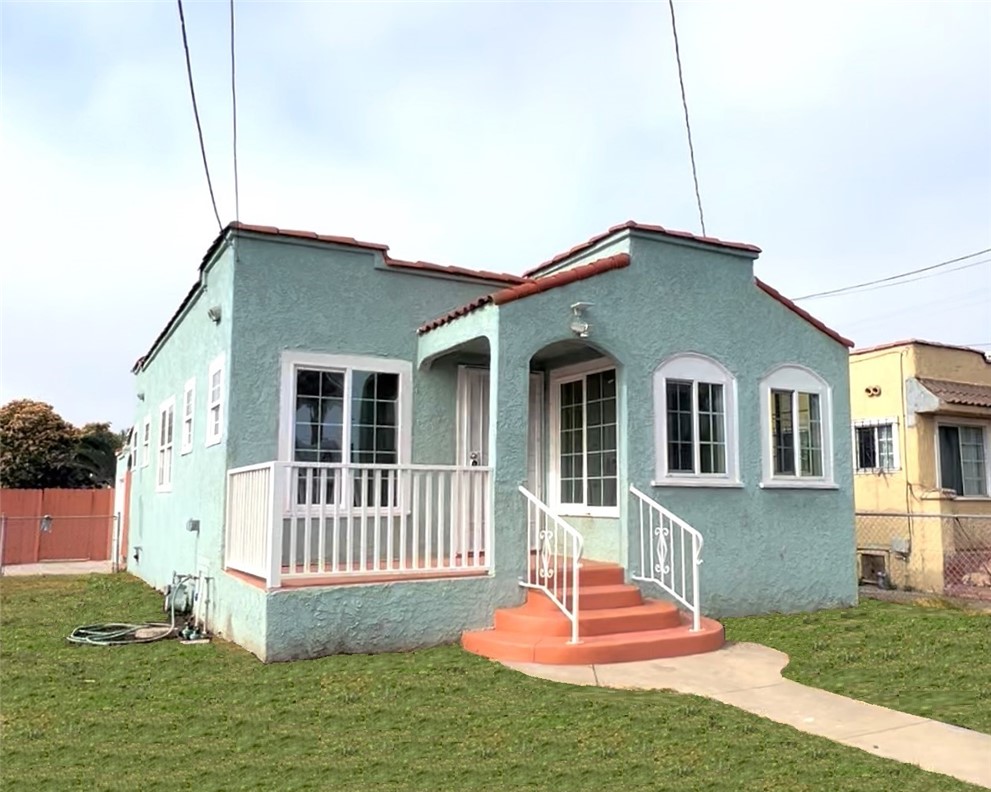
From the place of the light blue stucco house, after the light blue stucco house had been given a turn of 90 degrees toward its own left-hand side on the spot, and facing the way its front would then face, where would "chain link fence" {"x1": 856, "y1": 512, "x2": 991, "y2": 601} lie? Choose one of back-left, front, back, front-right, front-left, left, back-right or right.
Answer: front

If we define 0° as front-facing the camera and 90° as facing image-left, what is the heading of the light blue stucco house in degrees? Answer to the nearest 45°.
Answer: approximately 315°

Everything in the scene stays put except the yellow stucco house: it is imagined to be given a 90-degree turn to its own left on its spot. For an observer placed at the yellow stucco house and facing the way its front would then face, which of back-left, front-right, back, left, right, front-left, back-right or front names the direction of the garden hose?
back

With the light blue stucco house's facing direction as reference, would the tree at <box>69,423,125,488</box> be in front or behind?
behind

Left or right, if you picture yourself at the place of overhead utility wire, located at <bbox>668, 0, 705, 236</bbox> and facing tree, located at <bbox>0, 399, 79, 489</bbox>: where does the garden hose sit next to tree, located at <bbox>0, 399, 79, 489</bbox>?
left

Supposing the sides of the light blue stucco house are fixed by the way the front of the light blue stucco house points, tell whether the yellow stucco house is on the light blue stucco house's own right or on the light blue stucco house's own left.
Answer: on the light blue stucco house's own left

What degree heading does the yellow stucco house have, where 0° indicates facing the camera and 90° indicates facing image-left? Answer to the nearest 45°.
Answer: approximately 315°

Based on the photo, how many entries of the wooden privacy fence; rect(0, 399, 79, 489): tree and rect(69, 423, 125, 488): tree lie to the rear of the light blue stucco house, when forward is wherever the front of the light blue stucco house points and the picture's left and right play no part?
3

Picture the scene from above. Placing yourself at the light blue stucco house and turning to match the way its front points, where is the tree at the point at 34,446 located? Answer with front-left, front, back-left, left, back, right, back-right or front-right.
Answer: back

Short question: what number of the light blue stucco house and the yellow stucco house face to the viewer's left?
0

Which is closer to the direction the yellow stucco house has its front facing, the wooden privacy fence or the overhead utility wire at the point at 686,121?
the overhead utility wire

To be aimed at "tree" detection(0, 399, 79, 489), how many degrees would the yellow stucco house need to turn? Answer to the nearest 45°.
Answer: approximately 135° to its right
